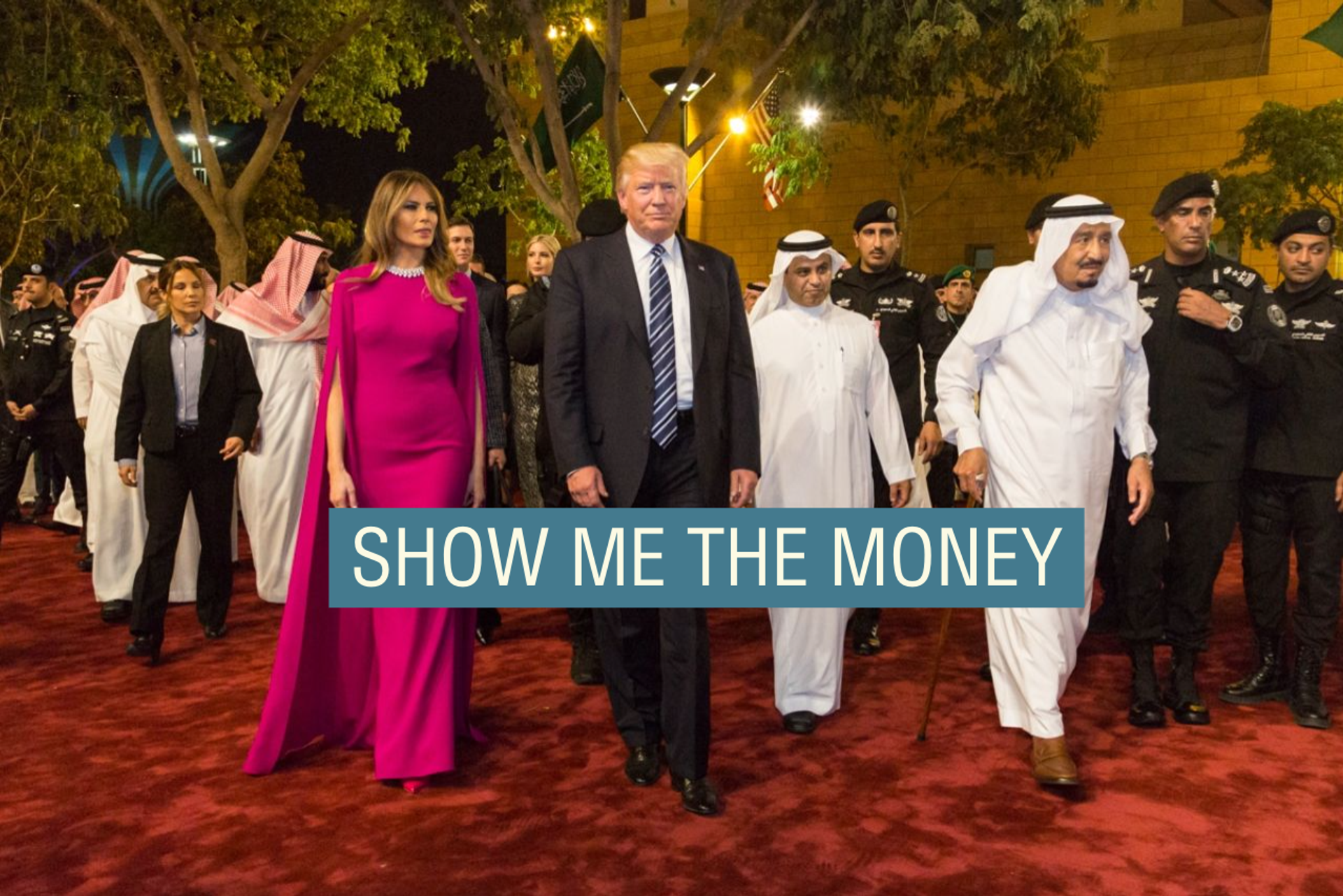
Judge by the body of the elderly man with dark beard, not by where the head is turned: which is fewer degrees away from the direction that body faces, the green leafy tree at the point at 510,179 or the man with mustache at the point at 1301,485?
the man with mustache

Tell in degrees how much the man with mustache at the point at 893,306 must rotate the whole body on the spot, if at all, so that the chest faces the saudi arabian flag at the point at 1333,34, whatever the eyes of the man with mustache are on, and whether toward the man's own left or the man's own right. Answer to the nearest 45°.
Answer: approximately 90° to the man's own left

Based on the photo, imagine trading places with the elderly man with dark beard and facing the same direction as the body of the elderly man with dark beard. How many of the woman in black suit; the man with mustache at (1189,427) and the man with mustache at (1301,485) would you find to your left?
2

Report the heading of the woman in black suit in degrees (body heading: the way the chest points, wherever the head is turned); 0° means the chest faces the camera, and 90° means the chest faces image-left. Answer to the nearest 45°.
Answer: approximately 0°

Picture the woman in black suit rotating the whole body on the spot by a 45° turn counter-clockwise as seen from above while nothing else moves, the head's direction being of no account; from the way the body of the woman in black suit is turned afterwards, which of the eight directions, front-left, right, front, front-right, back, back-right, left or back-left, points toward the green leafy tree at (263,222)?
back-left

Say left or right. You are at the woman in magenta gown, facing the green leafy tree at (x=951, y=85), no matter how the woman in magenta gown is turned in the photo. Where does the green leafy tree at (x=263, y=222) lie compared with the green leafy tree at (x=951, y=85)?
left

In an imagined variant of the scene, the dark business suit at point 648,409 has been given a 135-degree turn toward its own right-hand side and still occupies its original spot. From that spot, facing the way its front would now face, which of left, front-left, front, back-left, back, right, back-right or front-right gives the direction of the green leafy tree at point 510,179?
front-right

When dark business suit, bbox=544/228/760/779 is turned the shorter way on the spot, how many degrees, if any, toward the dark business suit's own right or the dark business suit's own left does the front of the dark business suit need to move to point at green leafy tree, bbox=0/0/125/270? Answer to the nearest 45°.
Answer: approximately 135° to the dark business suit's own right

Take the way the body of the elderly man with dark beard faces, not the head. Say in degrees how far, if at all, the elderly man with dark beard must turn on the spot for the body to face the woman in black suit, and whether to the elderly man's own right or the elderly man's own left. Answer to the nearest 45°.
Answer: approximately 135° to the elderly man's own right

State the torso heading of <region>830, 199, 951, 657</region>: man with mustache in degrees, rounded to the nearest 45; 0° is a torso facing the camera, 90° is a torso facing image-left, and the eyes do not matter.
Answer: approximately 0°
